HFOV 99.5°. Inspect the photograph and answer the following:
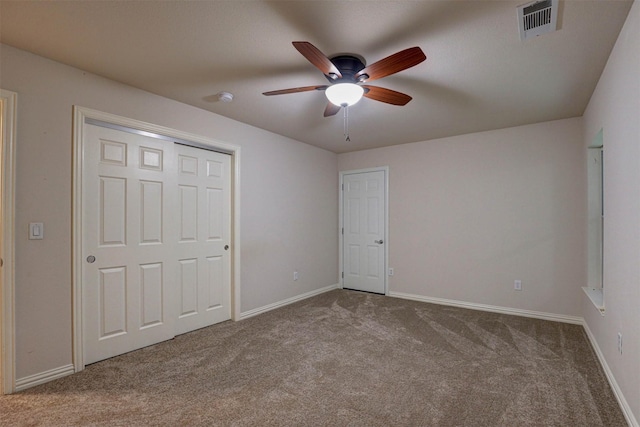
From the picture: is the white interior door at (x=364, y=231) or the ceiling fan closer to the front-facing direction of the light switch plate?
the ceiling fan

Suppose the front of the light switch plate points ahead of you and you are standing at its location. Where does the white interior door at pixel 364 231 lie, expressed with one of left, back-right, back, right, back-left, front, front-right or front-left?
left

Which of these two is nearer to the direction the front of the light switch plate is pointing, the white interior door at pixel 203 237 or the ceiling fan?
the ceiling fan

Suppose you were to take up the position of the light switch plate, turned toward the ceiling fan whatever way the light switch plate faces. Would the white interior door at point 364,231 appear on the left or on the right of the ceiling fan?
left

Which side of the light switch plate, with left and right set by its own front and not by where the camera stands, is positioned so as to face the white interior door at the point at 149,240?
left

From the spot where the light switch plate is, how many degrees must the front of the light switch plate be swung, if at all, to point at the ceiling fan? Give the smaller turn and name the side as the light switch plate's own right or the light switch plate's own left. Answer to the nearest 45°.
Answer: approximately 45° to the light switch plate's own left
